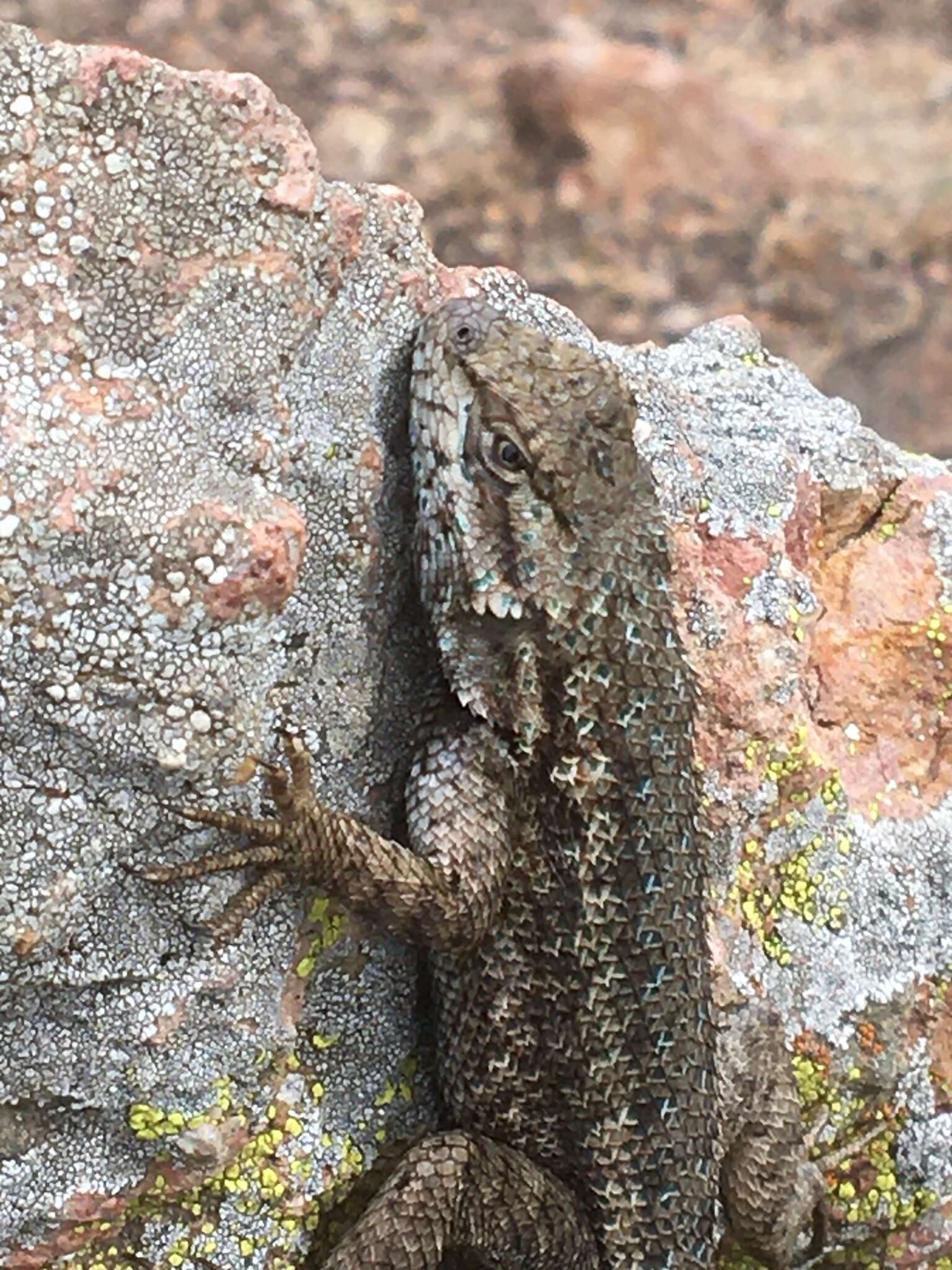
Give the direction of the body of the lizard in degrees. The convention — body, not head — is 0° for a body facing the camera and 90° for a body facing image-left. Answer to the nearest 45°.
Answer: approximately 180°
